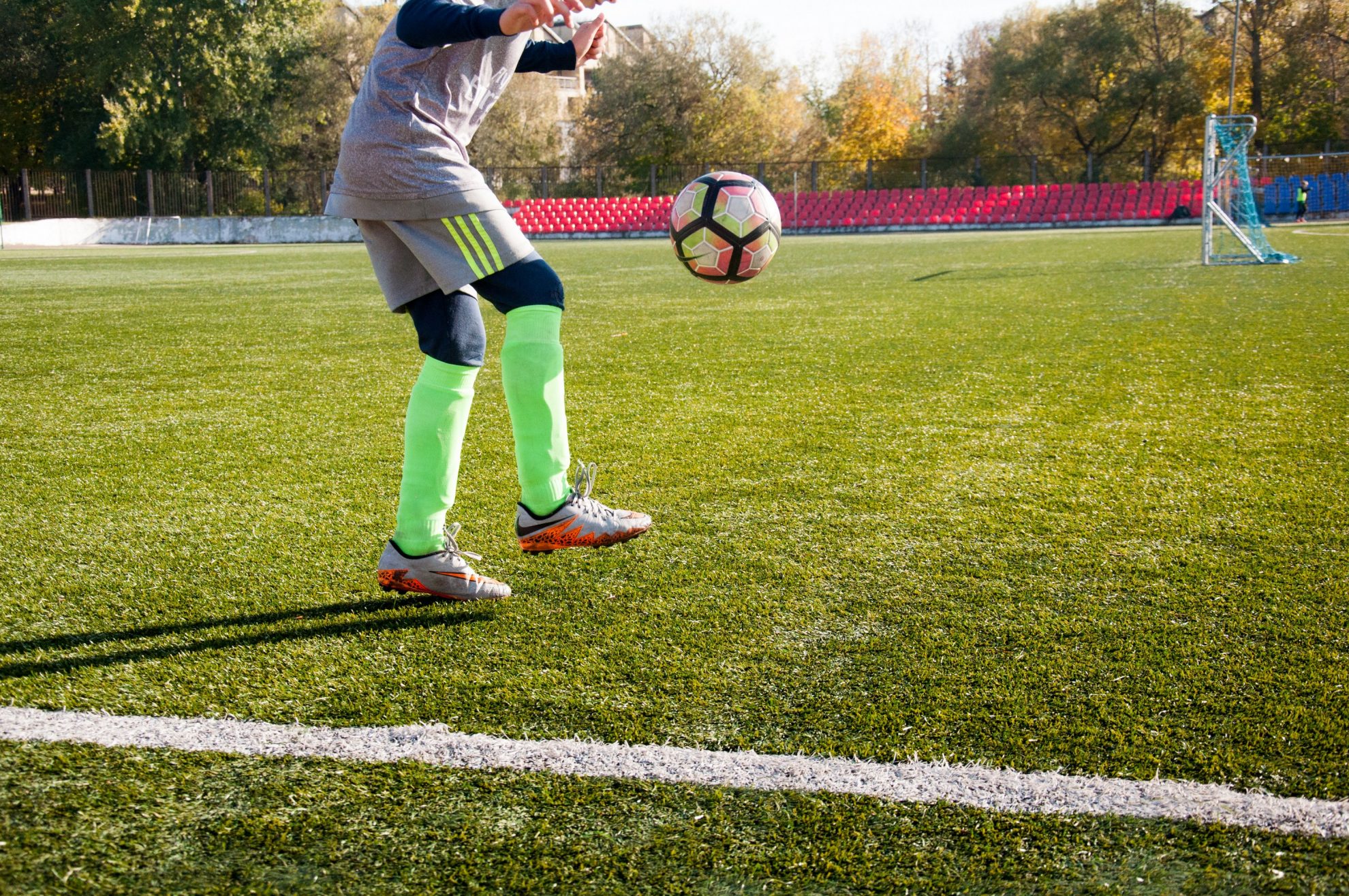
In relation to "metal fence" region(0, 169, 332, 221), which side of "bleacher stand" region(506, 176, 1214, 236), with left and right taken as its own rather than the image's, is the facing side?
right

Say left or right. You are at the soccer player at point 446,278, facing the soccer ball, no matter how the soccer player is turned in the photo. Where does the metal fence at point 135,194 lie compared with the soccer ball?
left

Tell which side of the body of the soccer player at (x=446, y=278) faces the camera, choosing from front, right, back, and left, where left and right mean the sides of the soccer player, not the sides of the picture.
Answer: right

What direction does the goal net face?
to the viewer's left

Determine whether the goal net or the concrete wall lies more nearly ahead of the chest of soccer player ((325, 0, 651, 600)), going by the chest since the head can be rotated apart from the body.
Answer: the goal net

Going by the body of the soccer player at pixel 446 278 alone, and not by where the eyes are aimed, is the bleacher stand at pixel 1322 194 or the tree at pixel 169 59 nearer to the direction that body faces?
the bleacher stand

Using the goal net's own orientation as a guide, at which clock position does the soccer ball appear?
The soccer ball is roughly at 9 o'clock from the goal net.

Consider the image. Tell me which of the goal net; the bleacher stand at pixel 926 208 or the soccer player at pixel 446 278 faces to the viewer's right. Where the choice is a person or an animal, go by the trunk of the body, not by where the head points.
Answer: the soccer player

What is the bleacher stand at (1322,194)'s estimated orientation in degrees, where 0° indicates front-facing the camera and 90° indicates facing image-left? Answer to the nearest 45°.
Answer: approximately 0°

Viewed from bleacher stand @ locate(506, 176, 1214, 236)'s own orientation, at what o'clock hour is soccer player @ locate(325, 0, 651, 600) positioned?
The soccer player is roughly at 12 o'clock from the bleacher stand.

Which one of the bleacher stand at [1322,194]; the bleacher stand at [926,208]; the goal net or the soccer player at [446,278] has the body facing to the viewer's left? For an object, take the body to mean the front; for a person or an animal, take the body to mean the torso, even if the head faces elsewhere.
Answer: the goal net
